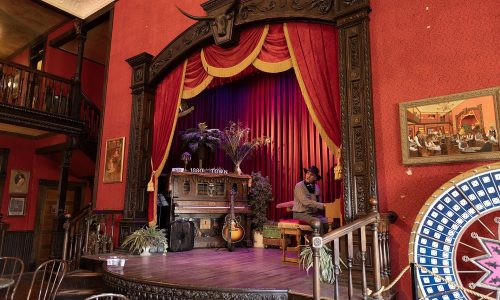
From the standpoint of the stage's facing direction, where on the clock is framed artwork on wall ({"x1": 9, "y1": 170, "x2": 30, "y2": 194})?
The framed artwork on wall is roughly at 3 o'clock from the stage.

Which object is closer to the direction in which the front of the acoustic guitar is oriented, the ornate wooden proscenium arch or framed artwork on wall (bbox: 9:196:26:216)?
the ornate wooden proscenium arch

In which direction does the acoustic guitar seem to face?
toward the camera

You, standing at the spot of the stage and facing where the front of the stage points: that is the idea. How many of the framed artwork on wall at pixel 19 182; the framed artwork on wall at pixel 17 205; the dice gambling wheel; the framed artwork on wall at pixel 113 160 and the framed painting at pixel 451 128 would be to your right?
3

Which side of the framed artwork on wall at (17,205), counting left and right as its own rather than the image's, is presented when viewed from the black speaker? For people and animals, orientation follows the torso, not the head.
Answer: front

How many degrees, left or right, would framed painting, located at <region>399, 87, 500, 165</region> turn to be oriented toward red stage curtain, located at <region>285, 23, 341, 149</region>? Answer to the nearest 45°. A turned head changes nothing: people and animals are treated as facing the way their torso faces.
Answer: approximately 45° to its right

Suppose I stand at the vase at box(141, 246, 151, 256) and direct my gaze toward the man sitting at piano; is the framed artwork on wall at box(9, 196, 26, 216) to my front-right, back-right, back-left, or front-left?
back-left

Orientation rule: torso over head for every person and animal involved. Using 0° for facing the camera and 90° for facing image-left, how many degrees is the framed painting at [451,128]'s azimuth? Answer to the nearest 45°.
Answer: approximately 45°

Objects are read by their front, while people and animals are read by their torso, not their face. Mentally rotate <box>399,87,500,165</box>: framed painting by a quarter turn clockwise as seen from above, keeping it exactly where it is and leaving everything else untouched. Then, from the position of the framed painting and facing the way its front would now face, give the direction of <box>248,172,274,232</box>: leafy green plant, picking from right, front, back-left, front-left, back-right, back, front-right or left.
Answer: front

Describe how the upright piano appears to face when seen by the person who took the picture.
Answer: facing the viewer

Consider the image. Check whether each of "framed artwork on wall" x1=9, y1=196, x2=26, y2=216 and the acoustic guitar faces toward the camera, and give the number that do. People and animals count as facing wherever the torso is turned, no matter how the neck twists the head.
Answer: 2

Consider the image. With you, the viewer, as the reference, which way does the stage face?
facing the viewer and to the left of the viewer

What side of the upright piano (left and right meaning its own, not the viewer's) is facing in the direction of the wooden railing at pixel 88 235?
right
